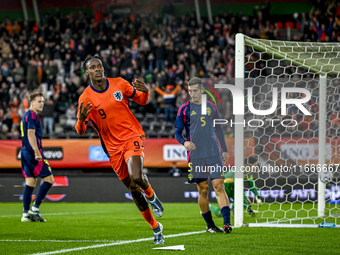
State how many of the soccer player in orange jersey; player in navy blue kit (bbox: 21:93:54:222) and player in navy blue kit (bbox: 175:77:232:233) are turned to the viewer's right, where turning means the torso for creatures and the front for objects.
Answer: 1

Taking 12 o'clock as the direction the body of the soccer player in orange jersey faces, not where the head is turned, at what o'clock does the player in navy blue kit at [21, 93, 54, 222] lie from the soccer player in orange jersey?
The player in navy blue kit is roughly at 5 o'clock from the soccer player in orange jersey.

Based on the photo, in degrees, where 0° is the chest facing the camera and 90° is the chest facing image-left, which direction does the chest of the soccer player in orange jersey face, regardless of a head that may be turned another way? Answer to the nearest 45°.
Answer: approximately 0°

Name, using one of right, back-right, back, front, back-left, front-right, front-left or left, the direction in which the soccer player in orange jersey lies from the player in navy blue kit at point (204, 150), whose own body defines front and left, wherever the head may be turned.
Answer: front-right

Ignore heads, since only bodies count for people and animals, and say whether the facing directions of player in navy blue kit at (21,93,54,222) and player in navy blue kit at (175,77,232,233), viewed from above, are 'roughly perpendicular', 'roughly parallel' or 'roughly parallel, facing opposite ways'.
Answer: roughly perpendicular

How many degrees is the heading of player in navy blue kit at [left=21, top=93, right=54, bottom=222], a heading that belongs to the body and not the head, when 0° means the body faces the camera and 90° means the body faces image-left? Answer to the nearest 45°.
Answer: approximately 270°

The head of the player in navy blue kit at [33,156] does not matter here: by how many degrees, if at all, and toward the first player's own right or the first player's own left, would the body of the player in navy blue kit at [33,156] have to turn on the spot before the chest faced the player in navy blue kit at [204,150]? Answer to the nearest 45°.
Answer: approximately 45° to the first player's own right

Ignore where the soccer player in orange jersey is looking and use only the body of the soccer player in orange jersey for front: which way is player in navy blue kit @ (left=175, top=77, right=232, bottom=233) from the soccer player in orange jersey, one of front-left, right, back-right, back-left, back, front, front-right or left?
back-left

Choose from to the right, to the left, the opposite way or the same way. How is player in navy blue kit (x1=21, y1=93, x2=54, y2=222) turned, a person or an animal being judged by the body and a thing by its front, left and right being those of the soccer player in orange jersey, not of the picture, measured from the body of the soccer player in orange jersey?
to the left

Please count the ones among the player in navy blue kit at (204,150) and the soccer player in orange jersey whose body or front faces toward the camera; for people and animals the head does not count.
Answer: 2
